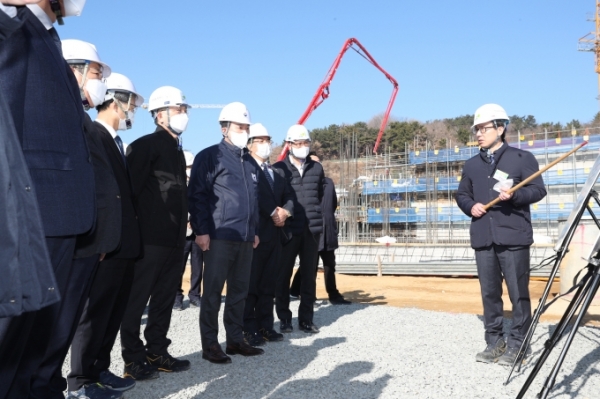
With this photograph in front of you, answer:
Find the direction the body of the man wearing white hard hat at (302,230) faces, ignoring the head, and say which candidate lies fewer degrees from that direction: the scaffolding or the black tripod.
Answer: the black tripod

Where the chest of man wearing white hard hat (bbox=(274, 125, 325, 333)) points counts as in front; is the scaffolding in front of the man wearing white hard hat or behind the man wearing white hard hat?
behind

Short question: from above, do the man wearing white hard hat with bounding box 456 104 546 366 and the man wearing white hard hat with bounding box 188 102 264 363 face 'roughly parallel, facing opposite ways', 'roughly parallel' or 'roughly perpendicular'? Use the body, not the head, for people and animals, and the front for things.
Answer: roughly perpendicular

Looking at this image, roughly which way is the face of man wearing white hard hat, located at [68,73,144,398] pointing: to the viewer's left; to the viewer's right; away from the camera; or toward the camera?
to the viewer's right

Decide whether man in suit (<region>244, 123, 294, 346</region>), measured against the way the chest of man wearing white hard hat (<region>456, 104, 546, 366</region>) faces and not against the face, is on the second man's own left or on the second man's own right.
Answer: on the second man's own right

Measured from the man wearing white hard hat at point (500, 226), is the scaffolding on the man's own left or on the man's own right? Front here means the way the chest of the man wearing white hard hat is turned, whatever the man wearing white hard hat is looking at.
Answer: on the man's own right

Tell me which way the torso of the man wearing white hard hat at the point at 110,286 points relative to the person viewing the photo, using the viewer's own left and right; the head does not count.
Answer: facing to the right of the viewer
